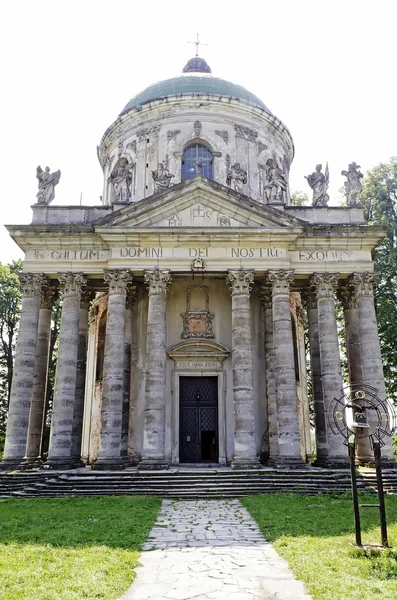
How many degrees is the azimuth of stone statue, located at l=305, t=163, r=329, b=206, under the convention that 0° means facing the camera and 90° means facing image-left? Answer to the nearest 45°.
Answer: approximately 0°

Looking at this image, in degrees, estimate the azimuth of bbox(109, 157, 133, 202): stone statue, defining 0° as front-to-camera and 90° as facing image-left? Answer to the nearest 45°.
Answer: approximately 0°

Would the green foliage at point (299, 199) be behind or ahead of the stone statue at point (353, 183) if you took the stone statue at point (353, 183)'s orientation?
behind

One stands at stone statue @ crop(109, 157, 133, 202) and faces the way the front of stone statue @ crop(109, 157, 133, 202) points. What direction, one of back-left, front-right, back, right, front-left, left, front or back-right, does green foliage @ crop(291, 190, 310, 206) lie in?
back-left

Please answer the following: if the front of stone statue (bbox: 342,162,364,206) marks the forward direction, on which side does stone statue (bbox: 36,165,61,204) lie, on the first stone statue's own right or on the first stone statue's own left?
on the first stone statue's own right

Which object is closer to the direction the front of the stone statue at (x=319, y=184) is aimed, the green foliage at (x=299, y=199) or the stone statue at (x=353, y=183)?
the stone statue

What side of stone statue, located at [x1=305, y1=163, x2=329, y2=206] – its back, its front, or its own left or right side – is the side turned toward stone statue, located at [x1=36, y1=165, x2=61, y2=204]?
right

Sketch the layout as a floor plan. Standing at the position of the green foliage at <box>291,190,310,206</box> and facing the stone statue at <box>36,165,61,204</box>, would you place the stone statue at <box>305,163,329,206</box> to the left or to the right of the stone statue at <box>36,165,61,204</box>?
left

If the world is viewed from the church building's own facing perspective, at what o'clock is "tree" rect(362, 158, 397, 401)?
The tree is roughly at 8 o'clock from the church building.
